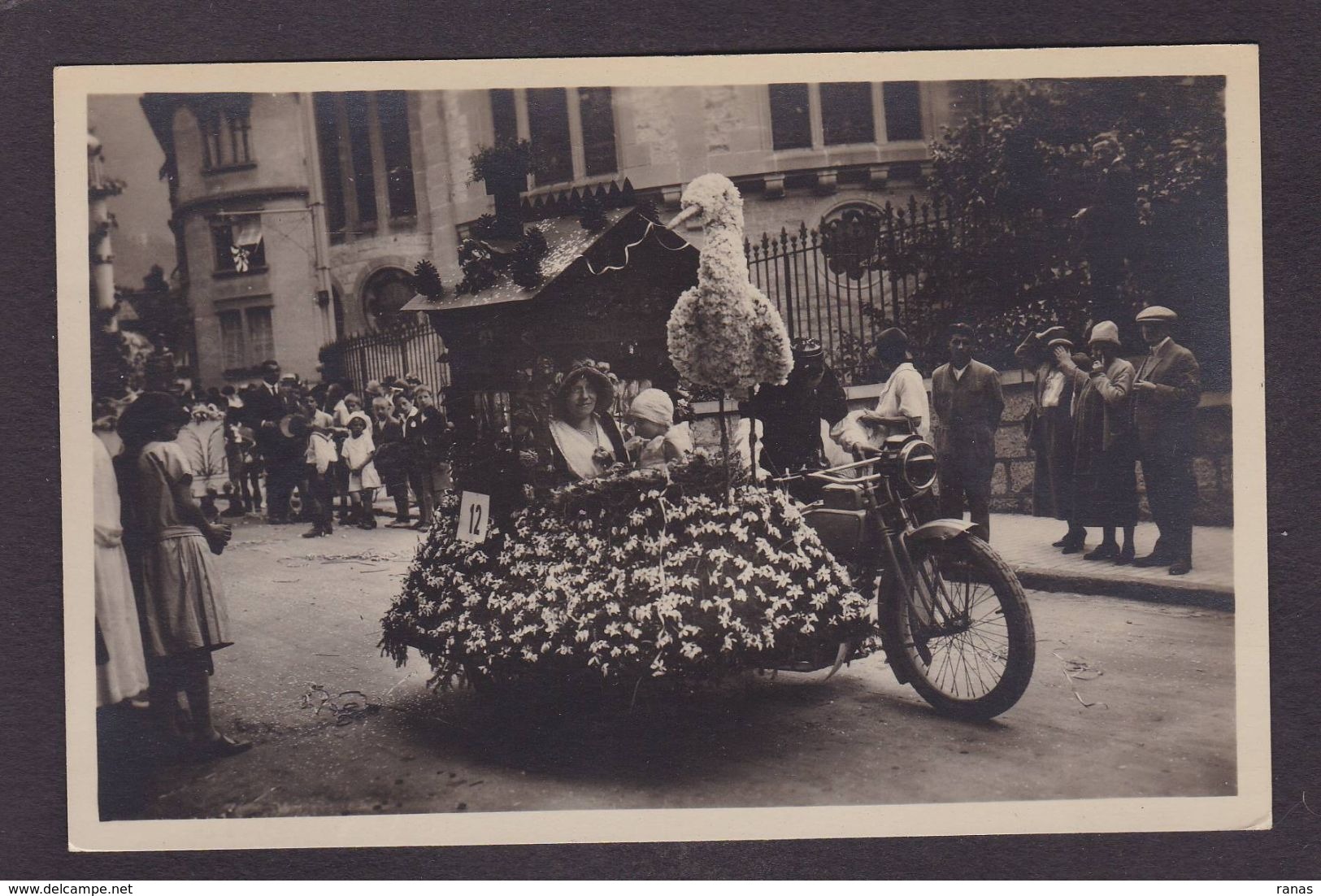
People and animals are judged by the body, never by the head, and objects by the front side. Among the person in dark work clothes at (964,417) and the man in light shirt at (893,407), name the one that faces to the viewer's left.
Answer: the man in light shirt

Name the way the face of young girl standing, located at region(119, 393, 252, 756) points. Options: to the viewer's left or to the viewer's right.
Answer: to the viewer's right

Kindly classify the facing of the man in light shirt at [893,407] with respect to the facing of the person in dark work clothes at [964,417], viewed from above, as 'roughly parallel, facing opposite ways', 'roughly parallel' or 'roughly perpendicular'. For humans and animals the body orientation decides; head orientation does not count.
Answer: roughly perpendicular

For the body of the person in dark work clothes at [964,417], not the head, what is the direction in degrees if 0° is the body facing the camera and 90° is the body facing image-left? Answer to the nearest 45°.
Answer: approximately 0°

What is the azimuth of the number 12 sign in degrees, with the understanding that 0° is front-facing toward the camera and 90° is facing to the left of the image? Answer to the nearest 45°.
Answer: approximately 0°

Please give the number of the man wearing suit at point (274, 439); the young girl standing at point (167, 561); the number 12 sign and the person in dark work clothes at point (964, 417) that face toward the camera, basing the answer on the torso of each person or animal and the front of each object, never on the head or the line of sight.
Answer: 3

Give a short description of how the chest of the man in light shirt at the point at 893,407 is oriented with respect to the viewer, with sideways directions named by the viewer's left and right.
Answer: facing to the left of the viewer

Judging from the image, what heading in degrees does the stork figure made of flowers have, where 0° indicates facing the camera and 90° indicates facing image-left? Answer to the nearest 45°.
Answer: approximately 45°

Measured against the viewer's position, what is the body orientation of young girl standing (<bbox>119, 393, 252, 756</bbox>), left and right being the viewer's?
facing to the right of the viewer

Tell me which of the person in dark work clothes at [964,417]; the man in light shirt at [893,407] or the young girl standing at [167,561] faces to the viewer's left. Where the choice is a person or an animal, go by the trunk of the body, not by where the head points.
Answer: the man in light shirt
